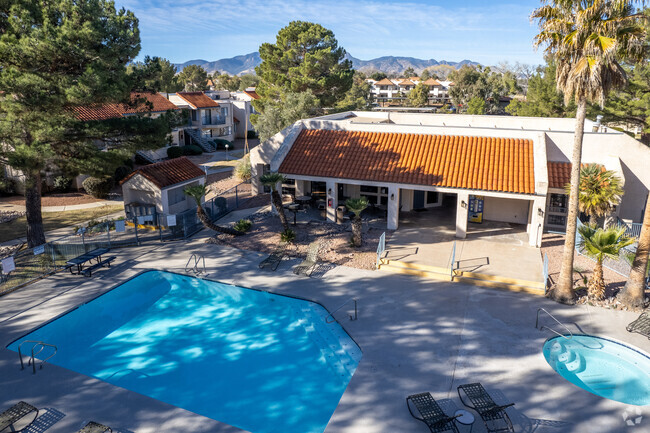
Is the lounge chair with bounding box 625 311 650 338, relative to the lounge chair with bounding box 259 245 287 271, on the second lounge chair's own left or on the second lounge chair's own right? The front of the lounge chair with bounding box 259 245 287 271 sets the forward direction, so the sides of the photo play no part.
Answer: on the second lounge chair's own left

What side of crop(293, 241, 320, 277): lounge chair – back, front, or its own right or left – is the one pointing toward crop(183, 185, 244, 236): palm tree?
right

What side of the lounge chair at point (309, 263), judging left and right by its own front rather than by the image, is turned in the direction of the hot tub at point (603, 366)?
left

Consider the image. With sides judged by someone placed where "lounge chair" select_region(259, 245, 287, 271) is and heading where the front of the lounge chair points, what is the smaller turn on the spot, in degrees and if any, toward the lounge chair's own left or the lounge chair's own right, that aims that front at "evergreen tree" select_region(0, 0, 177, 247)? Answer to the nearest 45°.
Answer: approximately 45° to the lounge chair's own right

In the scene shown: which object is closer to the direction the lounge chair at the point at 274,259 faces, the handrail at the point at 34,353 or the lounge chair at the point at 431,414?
the handrail

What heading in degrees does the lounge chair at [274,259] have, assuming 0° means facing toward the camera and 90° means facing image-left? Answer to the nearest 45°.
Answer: approximately 45°

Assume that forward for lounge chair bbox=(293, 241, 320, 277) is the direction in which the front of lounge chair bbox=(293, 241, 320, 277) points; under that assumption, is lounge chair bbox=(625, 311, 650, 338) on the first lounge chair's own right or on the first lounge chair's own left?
on the first lounge chair's own left

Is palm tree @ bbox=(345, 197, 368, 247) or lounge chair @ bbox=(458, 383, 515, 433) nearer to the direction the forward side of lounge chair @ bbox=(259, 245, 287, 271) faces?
the lounge chair

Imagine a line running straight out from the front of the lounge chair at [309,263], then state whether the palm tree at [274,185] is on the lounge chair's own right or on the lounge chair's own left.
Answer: on the lounge chair's own right

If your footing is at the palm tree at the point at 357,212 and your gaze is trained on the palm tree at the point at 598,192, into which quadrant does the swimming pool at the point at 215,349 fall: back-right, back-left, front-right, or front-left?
back-right

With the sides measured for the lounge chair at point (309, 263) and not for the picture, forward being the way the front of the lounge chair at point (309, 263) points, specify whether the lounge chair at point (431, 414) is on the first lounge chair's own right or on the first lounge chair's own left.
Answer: on the first lounge chair's own left
